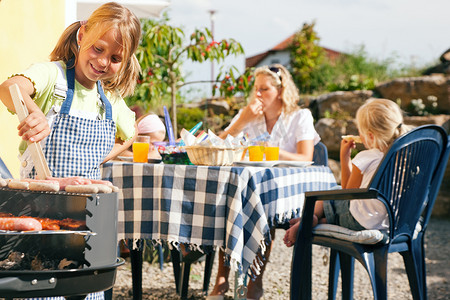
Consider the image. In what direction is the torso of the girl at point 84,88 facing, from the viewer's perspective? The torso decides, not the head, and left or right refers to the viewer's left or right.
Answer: facing the viewer

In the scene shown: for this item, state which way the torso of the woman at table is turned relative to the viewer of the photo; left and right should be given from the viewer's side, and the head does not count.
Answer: facing the viewer and to the left of the viewer

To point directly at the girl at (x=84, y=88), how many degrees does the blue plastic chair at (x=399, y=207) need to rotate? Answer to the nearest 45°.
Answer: approximately 90° to its left

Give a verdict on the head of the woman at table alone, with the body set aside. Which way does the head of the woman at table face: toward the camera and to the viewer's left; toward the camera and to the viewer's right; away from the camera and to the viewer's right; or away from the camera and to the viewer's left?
toward the camera and to the viewer's left

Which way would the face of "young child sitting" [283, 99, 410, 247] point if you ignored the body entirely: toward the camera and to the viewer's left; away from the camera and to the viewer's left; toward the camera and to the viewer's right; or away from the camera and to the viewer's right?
away from the camera and to the viewer's left

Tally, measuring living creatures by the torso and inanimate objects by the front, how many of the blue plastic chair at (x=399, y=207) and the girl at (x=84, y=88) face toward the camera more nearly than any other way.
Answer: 1

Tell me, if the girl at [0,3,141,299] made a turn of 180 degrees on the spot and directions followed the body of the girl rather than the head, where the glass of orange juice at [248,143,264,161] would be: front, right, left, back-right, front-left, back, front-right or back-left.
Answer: front-right

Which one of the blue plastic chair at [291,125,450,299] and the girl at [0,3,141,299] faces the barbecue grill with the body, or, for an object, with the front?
the girl

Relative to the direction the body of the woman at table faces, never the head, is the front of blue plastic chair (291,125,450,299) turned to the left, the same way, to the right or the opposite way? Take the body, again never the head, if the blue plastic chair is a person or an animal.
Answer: to the right

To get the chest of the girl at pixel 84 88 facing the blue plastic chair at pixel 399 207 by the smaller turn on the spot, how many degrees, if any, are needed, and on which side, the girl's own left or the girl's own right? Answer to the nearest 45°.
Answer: approximately 90° to the girl's own left

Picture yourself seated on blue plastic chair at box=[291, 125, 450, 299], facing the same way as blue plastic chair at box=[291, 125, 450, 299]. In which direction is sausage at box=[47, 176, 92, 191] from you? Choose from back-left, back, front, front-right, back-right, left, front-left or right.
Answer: left

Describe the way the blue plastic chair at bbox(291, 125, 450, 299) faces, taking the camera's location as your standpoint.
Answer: facing away from the viewer and to the left of the viewer
